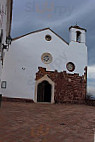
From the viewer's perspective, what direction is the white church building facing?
toward the camera
